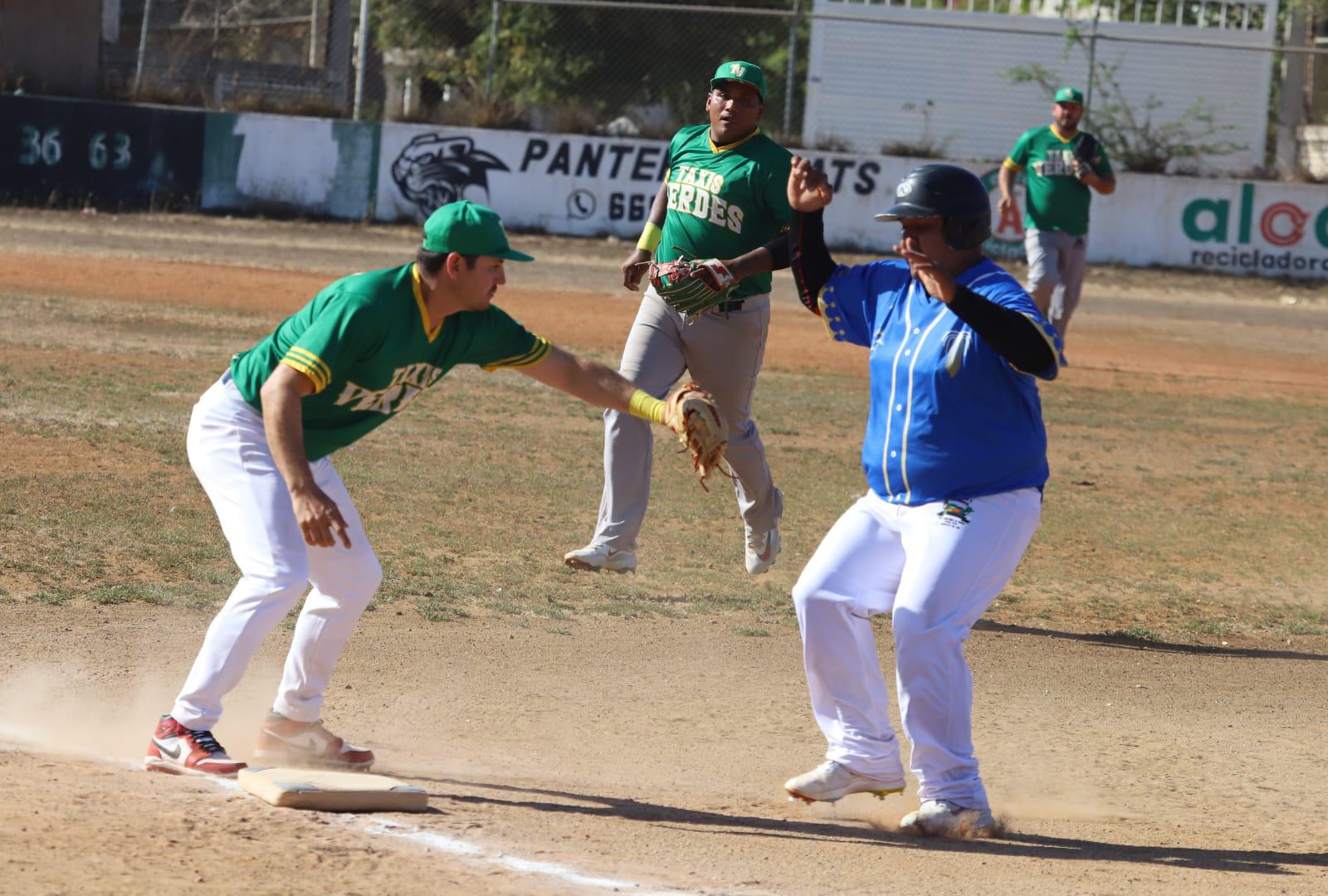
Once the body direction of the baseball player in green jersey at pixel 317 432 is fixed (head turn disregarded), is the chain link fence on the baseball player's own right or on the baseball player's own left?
on the baseball player's own left

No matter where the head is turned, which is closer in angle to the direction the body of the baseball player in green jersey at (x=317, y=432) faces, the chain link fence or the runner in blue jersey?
the runner in blue jersey

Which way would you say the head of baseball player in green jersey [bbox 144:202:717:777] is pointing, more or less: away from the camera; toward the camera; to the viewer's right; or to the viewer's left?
to the viewer's right

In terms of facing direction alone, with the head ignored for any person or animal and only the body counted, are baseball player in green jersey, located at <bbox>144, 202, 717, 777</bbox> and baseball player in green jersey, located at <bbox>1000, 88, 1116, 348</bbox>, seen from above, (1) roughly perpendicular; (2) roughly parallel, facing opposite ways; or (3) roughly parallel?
roughly perpendicular

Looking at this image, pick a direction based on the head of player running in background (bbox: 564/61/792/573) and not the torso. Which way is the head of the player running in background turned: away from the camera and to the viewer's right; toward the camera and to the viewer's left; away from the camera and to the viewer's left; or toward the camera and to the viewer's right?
toward the camera and to the viewer's right

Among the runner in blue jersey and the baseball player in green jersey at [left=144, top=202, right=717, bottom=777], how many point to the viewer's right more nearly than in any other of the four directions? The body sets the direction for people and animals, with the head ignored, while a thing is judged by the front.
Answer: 1

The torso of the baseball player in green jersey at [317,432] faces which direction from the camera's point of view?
to the viewer's right

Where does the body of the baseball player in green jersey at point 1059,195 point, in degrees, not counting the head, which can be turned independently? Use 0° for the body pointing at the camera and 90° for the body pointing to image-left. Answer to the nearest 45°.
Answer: approximately 0°
